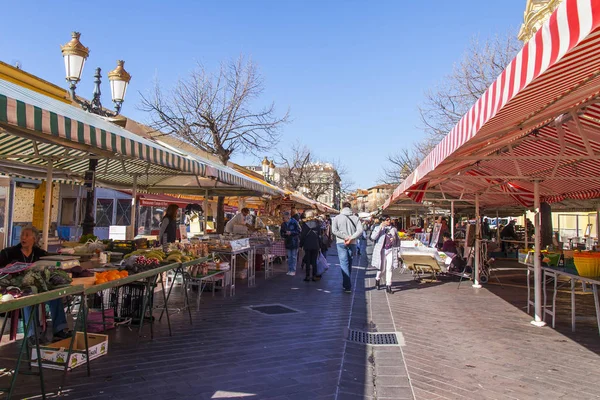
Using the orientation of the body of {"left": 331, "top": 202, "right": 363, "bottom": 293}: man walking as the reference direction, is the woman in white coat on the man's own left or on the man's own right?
on the man's own right

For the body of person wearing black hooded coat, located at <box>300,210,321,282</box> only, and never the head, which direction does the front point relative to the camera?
away from the camera

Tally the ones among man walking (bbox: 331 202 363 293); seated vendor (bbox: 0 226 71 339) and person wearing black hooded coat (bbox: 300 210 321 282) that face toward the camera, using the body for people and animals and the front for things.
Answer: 1

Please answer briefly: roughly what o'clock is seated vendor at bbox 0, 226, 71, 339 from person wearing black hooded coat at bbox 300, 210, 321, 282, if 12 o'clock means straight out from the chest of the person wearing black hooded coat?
The seated vendor is roughly at 7 o'clock from the person wearing black hooded coat.

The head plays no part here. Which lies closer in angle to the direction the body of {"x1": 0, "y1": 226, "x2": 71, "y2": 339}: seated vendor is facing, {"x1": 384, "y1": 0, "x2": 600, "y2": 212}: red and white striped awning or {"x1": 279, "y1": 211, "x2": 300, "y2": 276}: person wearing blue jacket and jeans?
the red and white striped awning

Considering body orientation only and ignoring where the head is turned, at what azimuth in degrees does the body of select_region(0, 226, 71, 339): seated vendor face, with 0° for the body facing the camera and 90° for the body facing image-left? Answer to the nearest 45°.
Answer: approximately 0°

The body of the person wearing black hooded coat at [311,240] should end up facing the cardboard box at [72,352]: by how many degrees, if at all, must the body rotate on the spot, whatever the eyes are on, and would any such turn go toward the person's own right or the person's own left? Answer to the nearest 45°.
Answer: approximately 180°

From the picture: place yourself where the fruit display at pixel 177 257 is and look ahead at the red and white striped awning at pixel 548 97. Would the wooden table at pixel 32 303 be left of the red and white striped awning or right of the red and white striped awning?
right

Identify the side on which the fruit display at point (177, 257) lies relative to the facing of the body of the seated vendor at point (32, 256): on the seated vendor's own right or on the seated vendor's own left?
on the seated vendor's own left

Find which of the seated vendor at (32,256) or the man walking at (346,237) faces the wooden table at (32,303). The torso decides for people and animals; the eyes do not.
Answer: the seated vendor

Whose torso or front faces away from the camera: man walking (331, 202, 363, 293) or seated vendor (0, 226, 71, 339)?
the man walking

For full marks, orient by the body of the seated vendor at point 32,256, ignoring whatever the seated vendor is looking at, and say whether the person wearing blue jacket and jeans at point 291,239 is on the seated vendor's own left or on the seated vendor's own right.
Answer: on the seated vendor's own left

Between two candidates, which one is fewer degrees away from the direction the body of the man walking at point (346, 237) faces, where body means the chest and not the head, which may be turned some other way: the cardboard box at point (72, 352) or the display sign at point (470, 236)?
the display sign

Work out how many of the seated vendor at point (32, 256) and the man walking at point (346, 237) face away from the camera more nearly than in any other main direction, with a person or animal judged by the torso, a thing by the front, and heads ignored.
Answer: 1

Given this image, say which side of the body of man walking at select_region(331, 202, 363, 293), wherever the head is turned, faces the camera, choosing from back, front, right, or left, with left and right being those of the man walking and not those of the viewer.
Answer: back
